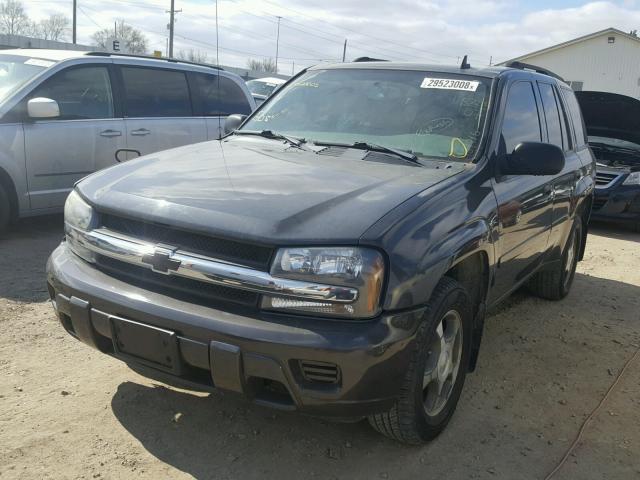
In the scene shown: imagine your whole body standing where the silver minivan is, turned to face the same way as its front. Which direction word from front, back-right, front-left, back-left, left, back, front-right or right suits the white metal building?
back

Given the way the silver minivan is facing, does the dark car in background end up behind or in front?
behind

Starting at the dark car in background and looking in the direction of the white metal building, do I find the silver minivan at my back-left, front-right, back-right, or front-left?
back-left

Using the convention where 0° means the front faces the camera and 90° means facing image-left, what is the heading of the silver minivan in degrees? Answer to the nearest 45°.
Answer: approximately 45°
